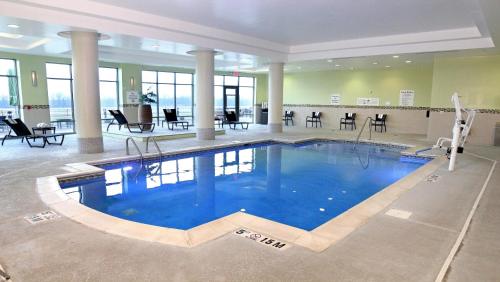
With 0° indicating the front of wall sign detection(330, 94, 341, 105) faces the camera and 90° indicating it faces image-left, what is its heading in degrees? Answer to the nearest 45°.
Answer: approximately 0°

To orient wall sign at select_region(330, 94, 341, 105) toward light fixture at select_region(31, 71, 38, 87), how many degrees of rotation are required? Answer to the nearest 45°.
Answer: approximately 45° to its right

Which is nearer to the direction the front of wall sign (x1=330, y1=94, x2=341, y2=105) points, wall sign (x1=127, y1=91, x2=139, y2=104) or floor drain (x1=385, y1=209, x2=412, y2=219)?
the floor drain

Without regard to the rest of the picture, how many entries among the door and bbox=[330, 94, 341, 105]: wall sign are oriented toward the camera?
2

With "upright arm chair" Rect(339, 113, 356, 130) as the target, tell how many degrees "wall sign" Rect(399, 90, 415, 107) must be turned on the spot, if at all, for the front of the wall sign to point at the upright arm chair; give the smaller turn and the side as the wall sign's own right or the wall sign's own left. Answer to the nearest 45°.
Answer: approximately 90° to the wall sign's own right
